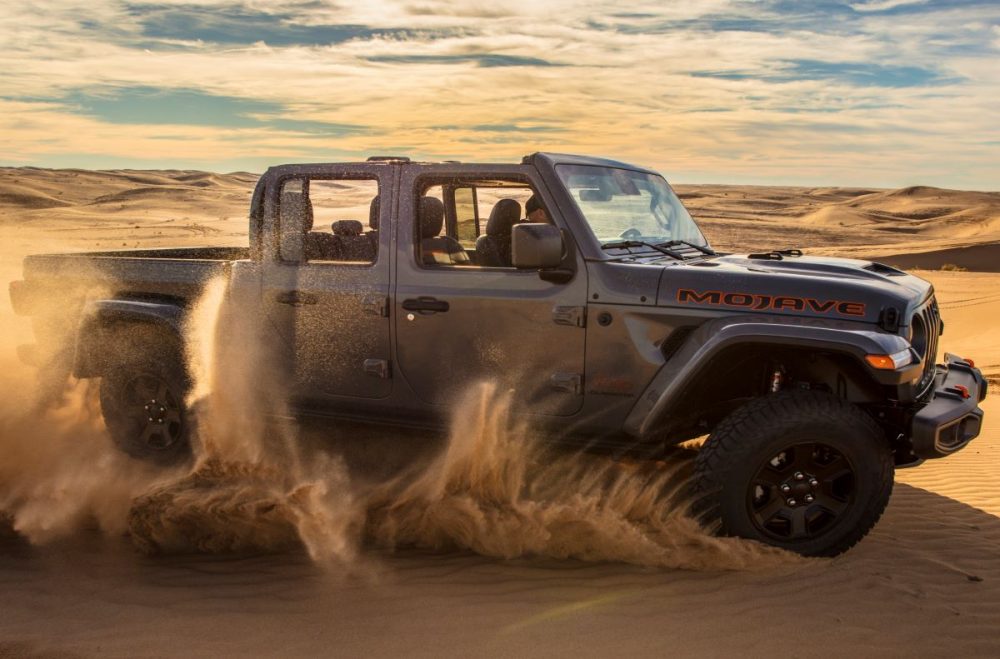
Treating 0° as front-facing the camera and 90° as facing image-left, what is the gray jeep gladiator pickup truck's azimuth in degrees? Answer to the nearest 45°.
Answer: approximately 315°
